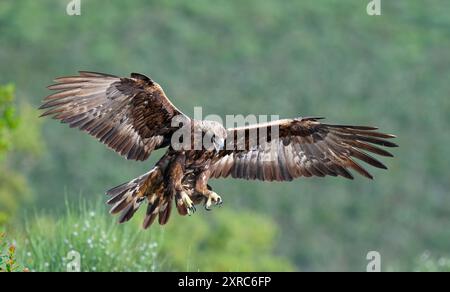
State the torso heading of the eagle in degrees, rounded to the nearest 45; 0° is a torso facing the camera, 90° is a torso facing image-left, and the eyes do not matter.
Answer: approximately 315°
